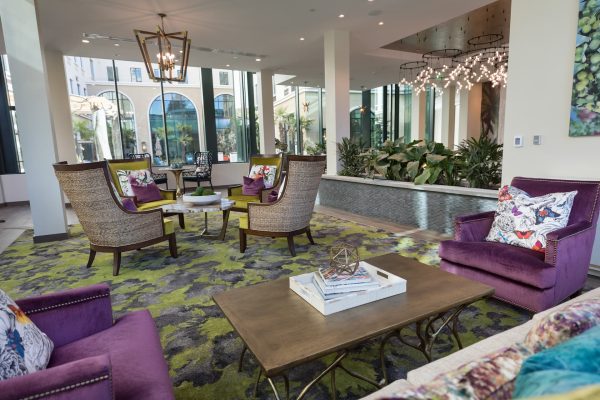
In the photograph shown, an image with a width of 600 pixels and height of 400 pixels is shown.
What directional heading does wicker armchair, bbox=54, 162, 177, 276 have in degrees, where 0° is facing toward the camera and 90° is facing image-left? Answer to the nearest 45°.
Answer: approximately 225°

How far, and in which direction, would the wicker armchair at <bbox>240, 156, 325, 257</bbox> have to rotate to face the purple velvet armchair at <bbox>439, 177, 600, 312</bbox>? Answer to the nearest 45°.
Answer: approximately 180°

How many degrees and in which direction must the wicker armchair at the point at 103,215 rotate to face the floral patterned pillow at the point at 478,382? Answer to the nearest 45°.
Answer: approximately 135° to its right

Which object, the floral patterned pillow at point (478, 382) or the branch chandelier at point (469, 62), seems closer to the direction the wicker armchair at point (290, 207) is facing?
the branch chandelier

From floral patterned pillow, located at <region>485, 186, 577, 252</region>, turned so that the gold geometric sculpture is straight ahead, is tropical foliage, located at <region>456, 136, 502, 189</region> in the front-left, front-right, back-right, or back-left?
back-right

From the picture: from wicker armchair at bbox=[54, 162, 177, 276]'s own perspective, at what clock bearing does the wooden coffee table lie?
The wooden coffee table is roughly at 4 o'clock from the wicker armchair.

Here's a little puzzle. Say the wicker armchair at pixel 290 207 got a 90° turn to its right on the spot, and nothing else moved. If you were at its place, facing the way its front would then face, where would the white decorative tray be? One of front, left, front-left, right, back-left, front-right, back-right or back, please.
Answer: back-right

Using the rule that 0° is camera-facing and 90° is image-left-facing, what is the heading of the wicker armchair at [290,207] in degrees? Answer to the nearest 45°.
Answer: approximately 135°

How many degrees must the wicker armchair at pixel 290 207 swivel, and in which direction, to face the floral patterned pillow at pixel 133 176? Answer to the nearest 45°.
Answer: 0° — it already faces it

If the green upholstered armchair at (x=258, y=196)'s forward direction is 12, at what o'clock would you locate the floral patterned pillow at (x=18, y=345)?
The floral patterned pillow is roughly at 11 o'clock from the green upholstered armchair.

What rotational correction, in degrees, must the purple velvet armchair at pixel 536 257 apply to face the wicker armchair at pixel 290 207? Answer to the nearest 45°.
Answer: approximately 45° to its right
